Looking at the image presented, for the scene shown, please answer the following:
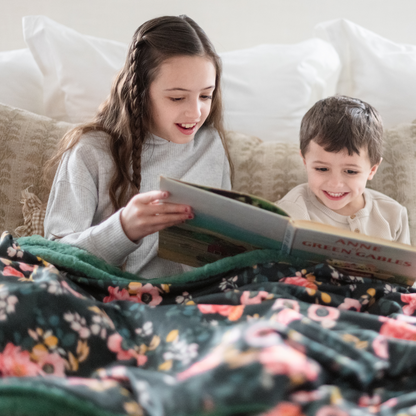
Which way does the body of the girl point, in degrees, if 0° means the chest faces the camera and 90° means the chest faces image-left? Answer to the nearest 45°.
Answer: approximately 315°

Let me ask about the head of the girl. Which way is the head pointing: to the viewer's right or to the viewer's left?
to the viewer's right

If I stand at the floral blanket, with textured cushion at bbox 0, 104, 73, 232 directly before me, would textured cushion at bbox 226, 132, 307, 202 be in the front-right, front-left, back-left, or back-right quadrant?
front-right

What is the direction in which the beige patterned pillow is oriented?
toward the camera

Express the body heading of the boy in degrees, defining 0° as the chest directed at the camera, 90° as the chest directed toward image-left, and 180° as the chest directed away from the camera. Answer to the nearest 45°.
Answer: approximately 0°
